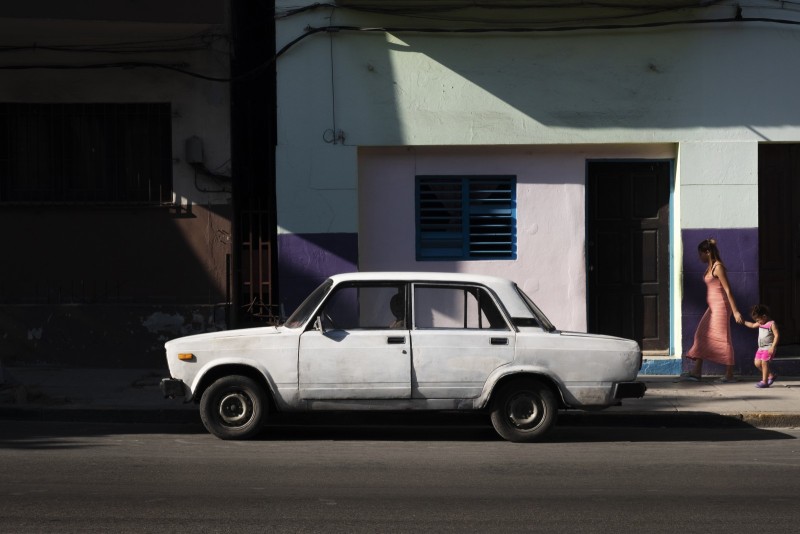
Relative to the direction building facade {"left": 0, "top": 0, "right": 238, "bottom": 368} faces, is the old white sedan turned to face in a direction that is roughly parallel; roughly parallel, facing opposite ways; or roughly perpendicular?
roughly perpendicular

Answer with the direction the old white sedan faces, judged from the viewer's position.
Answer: facing to the left of the viewer

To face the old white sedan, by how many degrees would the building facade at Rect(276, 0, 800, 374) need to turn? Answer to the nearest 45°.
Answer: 0° — it already faces it

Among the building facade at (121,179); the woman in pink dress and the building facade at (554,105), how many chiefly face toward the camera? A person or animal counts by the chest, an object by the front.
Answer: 2

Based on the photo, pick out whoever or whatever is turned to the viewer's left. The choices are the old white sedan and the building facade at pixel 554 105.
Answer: the old white sedan

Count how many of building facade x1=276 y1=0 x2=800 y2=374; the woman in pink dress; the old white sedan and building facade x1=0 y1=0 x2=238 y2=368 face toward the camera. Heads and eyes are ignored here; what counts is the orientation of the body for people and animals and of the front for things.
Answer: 2
